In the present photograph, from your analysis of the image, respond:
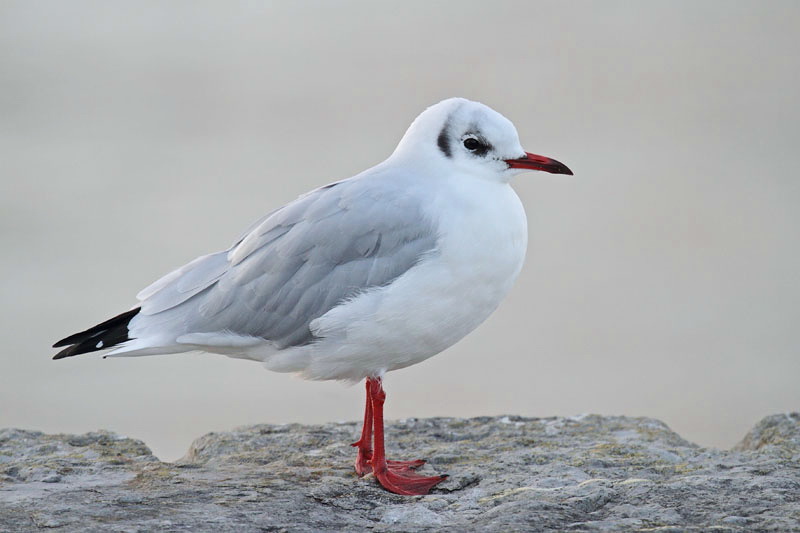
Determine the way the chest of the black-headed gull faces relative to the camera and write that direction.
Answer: to the viewer's right
